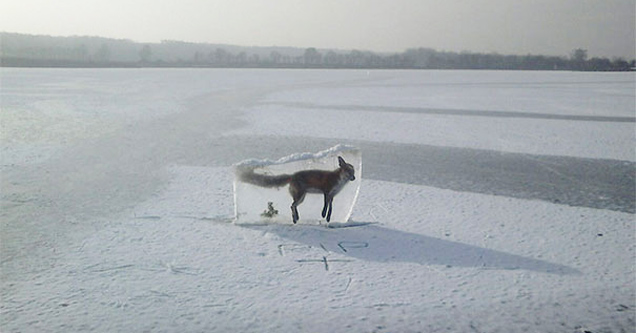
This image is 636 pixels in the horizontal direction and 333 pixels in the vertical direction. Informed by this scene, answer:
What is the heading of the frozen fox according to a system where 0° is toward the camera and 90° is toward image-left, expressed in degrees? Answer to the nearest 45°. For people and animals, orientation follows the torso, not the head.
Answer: approximately 270°
